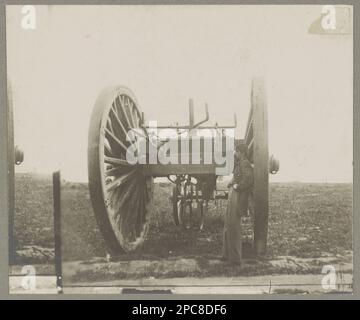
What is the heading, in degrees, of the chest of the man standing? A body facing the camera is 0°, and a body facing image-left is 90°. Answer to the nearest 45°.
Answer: approximately 90°

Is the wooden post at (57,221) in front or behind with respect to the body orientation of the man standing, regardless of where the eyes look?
in front

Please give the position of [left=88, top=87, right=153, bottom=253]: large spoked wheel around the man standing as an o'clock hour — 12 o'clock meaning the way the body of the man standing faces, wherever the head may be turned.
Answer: The large spoked wheel is roughly at 12 o'clock from the man standing.
